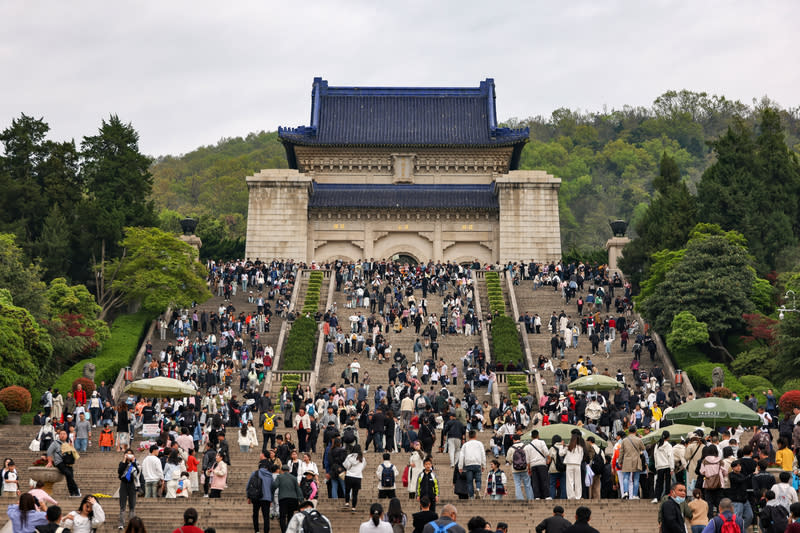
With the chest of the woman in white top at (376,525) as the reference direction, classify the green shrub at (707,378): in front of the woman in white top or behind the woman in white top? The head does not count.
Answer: in front

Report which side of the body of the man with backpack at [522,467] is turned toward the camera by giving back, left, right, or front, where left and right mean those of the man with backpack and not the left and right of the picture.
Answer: back

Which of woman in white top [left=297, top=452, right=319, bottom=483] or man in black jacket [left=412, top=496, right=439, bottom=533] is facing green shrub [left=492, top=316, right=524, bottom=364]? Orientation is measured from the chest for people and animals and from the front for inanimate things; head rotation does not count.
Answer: the man in black jacket

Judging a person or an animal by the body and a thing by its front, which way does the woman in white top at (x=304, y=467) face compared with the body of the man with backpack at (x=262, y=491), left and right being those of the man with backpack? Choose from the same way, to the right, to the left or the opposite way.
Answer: the opposite way

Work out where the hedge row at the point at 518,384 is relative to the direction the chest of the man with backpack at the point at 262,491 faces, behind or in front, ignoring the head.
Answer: in front

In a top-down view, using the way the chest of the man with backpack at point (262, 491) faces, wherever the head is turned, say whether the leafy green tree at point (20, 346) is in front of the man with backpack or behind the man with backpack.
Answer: in front

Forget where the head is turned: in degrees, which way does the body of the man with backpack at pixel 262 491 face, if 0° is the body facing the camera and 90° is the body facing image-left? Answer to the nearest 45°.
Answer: approximately 180°

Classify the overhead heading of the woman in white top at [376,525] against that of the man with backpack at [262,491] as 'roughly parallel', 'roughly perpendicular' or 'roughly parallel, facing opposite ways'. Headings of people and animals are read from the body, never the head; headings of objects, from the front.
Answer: roughly parallel

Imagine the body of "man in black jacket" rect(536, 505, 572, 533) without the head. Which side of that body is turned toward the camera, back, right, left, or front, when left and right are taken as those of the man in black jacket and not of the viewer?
back

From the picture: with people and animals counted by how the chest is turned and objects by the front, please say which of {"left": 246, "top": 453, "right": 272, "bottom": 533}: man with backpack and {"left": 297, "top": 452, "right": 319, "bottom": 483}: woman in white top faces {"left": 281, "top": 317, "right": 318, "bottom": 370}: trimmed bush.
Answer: the man with backpack

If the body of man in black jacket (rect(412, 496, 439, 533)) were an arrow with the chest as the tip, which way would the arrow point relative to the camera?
away from the camera

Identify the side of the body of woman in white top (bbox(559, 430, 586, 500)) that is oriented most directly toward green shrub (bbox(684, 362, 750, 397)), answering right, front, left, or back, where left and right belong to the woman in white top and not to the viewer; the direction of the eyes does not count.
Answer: front

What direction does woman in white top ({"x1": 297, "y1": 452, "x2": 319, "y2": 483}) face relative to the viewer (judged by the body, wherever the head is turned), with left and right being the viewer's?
facing the viewer

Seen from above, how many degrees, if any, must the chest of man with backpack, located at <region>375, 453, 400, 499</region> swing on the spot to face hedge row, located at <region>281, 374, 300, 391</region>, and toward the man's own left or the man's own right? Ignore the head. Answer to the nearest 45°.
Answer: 0° — they already face it

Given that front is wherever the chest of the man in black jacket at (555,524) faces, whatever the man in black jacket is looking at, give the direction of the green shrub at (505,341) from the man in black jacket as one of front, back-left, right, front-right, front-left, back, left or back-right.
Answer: front
